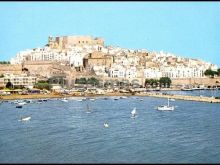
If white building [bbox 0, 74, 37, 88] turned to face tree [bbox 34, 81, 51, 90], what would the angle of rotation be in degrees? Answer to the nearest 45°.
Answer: approximately 45° to its left

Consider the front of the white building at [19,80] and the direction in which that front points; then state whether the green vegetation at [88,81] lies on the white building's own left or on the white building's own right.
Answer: on the white building's own left

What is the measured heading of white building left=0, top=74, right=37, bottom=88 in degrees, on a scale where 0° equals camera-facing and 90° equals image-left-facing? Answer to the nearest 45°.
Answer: approximately 0°

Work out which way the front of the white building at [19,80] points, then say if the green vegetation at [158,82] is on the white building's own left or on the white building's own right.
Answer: on the white building's own left
